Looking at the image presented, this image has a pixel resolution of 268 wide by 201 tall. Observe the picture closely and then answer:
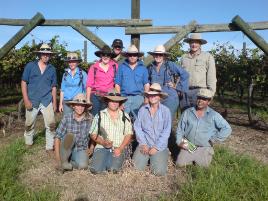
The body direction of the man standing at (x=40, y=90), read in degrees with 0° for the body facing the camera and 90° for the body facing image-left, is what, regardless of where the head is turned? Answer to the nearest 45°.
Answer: approximately 0°

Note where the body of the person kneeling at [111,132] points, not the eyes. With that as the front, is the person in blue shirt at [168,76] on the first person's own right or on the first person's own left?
on the first person's own left

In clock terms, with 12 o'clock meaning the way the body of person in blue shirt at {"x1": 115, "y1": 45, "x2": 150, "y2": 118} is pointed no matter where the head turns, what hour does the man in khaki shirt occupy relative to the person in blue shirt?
The man in khaki shirt is roughly at 9 o'clock from the person in blue shirt.

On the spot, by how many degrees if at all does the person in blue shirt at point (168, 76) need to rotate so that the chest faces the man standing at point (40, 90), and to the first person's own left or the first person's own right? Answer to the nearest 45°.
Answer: approximately 45° to the first person's own right

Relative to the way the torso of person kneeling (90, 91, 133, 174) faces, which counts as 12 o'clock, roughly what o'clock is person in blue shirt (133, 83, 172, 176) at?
The person in blue shirt is roughly at 9 o'clock from the person kneeling.

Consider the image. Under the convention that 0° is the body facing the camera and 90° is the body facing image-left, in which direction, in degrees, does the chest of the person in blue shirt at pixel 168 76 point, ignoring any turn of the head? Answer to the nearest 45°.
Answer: approximately 45°
